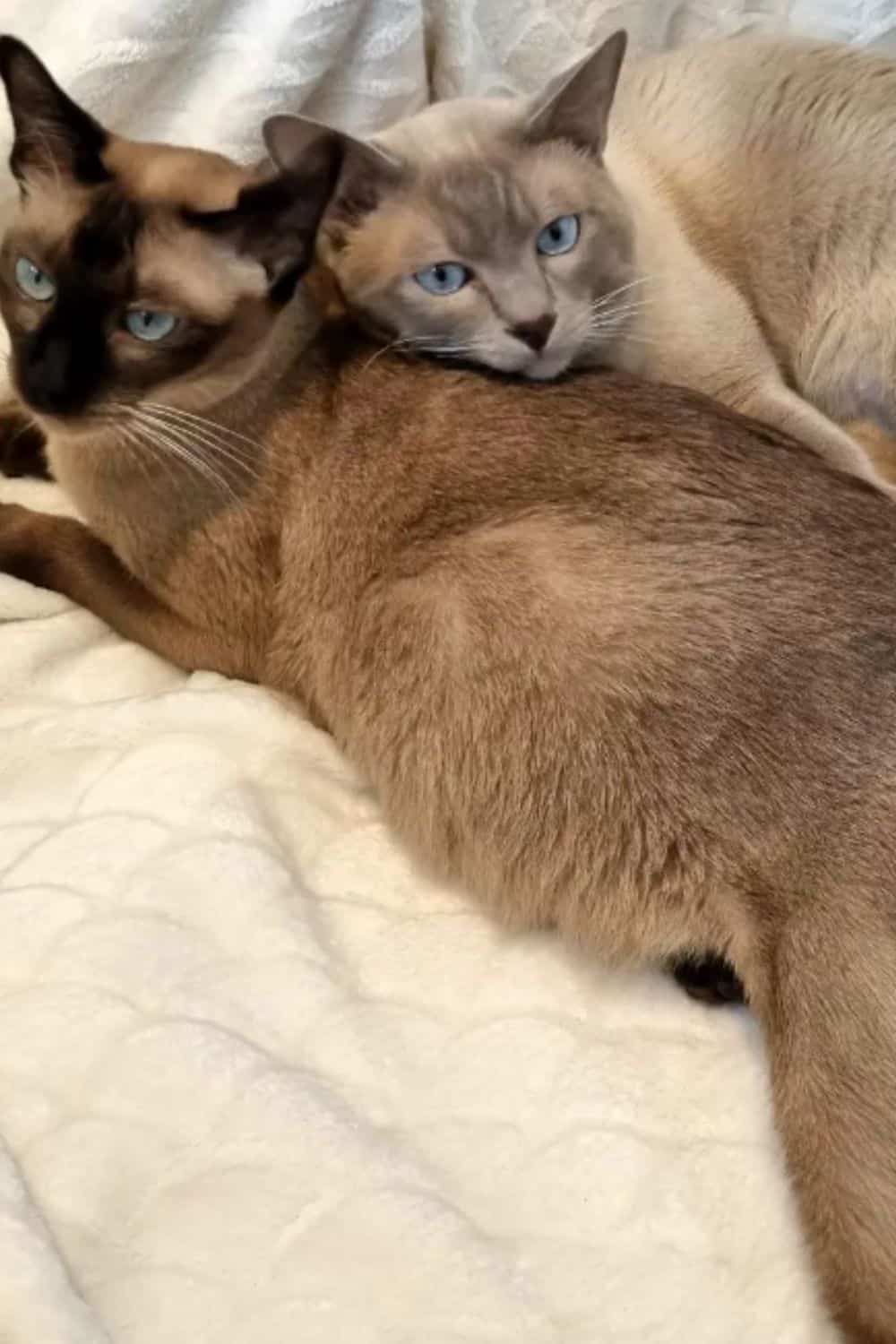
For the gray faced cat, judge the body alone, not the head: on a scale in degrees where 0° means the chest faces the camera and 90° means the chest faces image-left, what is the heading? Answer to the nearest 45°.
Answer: approximately 45°
